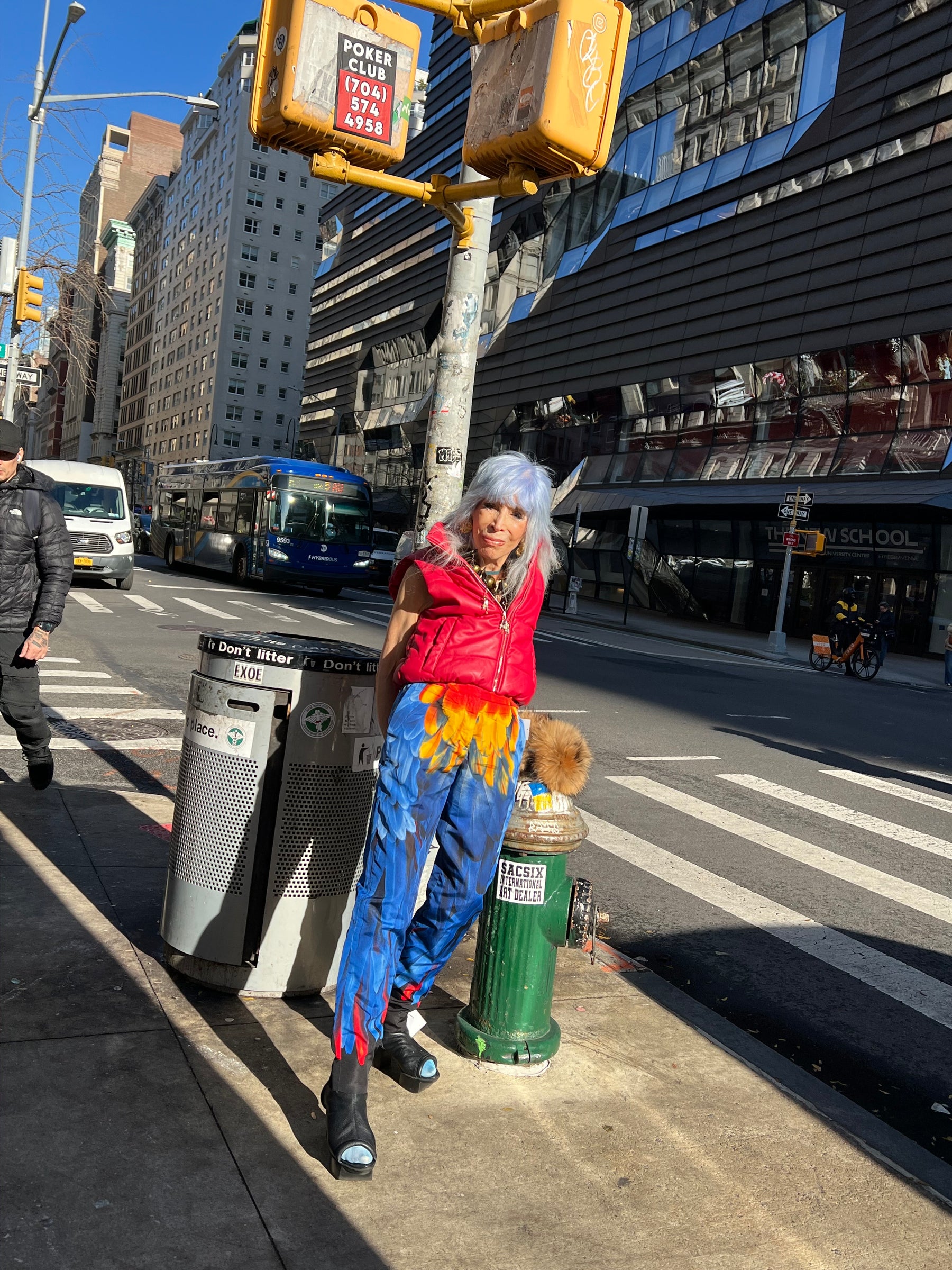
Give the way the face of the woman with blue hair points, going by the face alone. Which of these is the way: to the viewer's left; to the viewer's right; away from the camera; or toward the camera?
toward the camera

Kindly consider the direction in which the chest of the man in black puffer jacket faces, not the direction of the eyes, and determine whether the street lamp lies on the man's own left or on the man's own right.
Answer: on the man's own right

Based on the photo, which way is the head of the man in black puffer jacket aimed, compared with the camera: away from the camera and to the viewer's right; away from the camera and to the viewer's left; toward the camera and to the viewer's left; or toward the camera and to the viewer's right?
toward the camera and to the viewer's left

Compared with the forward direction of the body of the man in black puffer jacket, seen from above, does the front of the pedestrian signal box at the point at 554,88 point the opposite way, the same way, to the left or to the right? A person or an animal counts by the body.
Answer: the opposite way

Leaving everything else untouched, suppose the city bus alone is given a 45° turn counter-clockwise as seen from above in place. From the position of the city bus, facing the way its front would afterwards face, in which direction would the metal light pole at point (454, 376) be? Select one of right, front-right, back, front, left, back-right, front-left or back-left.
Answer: right

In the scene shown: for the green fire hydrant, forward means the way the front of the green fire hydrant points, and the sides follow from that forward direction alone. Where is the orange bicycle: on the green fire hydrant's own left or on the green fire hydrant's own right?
on the green fire hydrant's own left

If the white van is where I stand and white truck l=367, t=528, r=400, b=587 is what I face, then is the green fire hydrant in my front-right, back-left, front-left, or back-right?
back-right

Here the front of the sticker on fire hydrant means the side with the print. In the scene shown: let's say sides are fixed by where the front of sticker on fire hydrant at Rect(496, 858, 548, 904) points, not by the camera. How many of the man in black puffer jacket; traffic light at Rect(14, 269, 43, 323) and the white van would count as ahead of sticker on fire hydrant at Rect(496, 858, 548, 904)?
0

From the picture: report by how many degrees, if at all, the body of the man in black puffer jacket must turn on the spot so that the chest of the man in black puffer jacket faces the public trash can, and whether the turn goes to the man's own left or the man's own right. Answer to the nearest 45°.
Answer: approximately 45° to the man's own left

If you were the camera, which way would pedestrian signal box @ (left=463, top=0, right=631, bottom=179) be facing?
facing away from the viewer and to the right of the viewer

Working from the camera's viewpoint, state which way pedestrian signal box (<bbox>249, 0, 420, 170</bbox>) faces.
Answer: facing away from the viewer and to the left of the viewer

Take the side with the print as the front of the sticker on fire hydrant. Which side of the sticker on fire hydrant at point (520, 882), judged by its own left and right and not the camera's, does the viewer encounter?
front

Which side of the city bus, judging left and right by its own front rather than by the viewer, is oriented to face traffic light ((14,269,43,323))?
right
